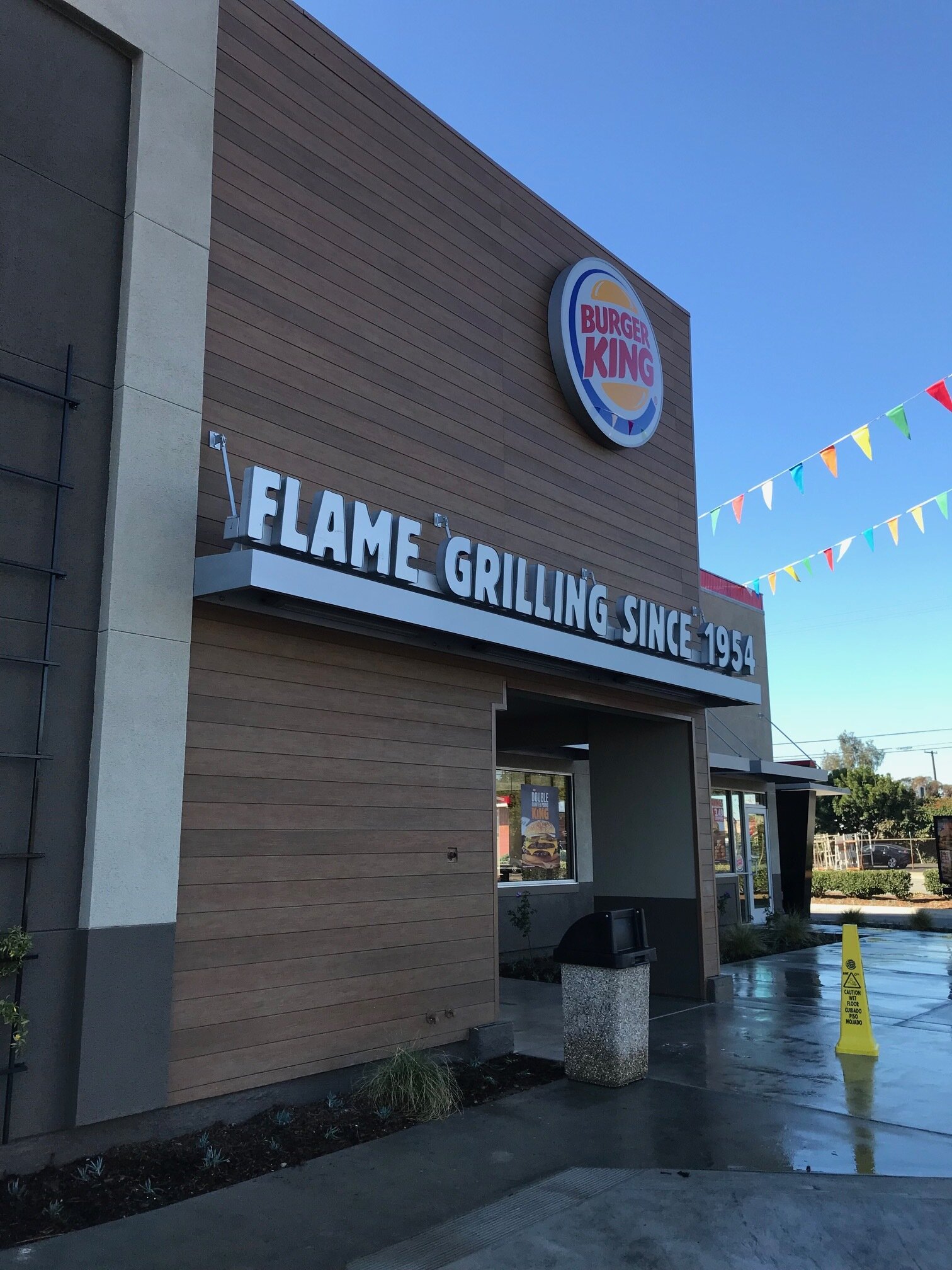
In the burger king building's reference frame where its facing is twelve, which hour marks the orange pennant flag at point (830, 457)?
The orange pennant flag is roughly at 9 o'clock from the burger king building.

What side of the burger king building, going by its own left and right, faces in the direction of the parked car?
left

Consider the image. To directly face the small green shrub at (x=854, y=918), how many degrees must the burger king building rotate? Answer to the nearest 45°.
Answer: approximately 90° to its left
